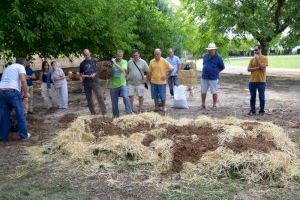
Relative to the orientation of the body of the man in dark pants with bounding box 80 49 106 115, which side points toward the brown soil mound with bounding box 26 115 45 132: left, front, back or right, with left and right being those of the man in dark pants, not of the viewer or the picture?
right

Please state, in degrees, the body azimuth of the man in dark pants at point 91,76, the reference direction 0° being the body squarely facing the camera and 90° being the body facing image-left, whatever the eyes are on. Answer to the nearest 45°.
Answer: approximately 0°

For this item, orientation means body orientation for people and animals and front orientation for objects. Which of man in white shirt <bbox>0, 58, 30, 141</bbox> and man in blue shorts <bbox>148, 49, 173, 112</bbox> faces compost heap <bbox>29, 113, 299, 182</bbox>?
the man in blue shorts

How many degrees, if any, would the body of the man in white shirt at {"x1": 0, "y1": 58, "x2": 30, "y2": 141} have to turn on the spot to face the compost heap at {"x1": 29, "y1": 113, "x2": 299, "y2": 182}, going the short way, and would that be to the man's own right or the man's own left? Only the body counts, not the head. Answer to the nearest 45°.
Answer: approximately 90° to the man's own right

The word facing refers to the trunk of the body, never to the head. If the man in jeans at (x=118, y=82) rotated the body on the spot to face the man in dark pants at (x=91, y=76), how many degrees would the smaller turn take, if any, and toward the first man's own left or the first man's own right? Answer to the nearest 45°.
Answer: approximately 135° to the first man's own right
